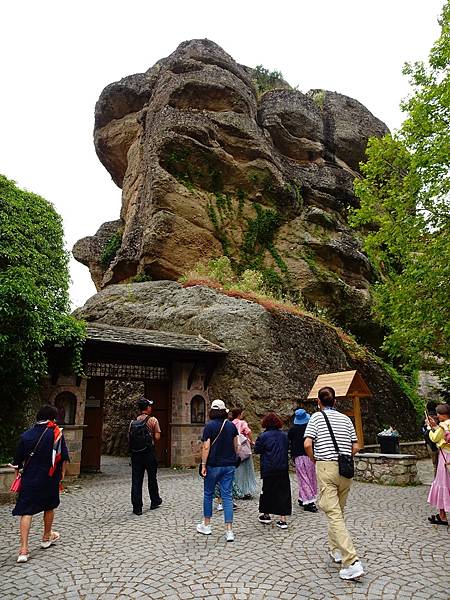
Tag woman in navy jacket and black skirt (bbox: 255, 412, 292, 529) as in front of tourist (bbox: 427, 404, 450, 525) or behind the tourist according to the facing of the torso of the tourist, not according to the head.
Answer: in front

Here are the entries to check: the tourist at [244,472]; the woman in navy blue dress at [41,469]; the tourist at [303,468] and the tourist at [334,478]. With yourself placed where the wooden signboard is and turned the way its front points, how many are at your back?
0

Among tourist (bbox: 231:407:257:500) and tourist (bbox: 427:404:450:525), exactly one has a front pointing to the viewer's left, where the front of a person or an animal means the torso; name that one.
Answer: tourist (bbox: 427:404:450:525)

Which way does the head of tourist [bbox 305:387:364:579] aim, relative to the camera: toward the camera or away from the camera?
away from the camera

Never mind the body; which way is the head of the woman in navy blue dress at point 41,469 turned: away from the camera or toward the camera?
away from the camera

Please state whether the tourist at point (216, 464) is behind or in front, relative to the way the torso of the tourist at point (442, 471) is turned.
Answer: in front

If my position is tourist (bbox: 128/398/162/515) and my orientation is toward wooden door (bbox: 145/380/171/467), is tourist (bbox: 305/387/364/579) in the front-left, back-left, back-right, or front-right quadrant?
back-right

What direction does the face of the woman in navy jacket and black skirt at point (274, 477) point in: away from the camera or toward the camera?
away from the camera

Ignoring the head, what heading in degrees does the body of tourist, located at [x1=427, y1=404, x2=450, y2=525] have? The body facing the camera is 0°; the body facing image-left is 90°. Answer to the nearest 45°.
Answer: approximately 90°

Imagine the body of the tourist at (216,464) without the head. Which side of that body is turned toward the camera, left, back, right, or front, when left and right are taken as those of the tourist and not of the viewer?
back
